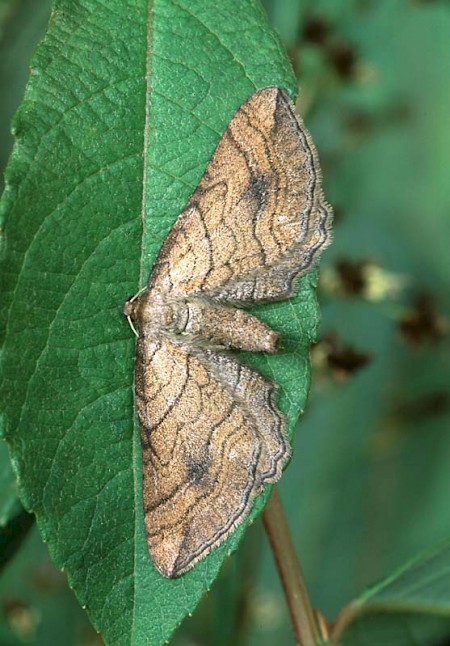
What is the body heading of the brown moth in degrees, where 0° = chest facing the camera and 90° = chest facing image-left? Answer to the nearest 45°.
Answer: approximately 90°

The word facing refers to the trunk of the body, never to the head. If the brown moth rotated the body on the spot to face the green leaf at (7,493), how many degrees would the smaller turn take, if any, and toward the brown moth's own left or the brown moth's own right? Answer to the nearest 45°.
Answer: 0° — it already faces it
